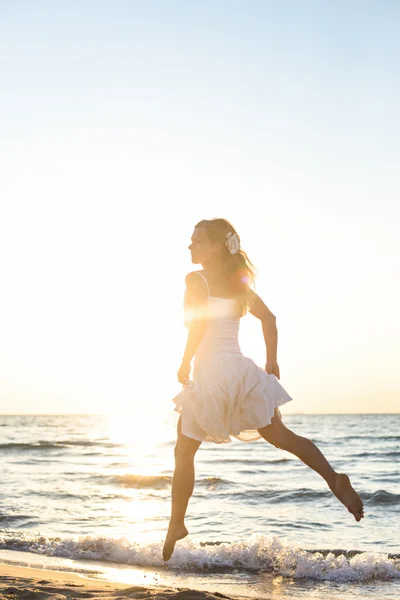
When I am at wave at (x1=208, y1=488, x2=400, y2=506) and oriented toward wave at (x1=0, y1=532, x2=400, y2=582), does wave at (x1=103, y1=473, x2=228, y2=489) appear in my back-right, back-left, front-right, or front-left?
back-right

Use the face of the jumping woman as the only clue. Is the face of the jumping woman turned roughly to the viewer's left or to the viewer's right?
to the viewer's left

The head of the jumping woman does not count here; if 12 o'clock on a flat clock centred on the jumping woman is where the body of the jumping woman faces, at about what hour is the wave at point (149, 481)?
The wave is roughly at 1 o'clock from the jumping woman.

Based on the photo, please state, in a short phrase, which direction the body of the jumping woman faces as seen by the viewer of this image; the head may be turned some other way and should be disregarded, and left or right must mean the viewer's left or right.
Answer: facing away from the viewer and to the left of the viewer
